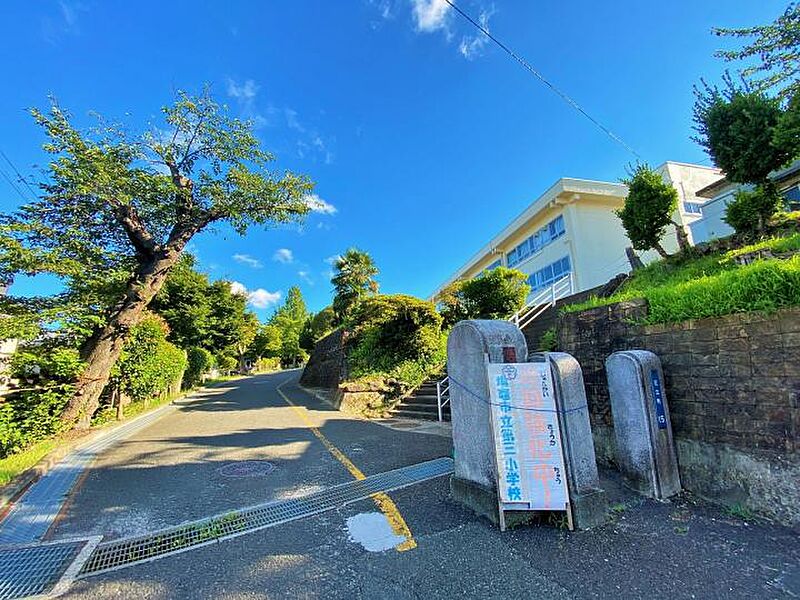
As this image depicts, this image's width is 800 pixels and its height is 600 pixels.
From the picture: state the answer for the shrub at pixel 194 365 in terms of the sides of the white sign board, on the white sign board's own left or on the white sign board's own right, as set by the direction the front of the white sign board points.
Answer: on the white sign board's own right

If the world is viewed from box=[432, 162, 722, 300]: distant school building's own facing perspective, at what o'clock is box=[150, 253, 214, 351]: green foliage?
The green foliage is roughly at 1 o'clock from the distant school building.

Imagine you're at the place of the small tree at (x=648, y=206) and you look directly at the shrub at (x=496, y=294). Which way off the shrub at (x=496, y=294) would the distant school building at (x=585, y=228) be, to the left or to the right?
right

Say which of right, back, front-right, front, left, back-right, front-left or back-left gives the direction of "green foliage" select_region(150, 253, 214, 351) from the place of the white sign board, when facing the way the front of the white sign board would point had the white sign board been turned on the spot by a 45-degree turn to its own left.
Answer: back

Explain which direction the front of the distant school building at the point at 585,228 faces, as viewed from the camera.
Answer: facing the viewer and to the left of the viewer

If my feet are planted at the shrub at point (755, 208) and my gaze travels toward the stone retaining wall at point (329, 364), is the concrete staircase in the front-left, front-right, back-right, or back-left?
front-left

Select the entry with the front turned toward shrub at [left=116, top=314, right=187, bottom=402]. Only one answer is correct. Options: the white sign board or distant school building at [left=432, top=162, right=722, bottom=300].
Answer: the distant school building

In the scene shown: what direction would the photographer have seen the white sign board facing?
facing the viewer

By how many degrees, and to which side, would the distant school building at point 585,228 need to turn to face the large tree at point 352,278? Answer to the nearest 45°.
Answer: approximately 45° to its right

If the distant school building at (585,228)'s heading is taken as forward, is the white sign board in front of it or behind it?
in front

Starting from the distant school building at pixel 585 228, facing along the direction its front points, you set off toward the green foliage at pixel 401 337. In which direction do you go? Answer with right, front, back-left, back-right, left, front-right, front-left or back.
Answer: front

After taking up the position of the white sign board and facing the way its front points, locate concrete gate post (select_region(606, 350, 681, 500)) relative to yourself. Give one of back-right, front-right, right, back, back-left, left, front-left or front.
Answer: back-left

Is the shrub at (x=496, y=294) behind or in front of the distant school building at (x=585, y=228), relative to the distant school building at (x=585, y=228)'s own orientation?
in front

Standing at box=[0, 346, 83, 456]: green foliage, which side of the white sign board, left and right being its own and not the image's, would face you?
right

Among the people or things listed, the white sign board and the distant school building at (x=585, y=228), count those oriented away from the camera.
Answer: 0

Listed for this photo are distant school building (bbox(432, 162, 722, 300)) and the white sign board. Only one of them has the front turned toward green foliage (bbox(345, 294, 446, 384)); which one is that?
the distant school building
